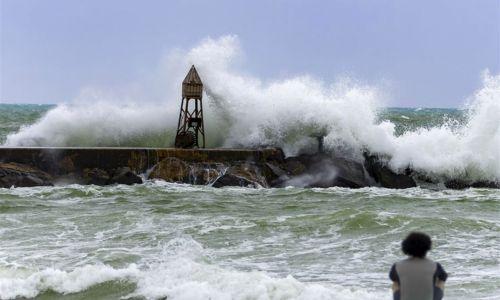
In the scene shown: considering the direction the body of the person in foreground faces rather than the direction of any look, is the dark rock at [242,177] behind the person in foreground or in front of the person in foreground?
in front

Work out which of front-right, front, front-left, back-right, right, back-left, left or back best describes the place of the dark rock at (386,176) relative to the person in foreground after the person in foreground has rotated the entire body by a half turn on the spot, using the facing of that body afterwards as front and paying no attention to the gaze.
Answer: back

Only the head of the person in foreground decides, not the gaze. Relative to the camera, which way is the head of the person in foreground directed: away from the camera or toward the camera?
away from the camera

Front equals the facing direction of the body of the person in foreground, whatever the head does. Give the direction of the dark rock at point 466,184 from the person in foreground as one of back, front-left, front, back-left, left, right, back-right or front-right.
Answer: front

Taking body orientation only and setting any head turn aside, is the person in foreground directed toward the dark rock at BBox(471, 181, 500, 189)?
yes

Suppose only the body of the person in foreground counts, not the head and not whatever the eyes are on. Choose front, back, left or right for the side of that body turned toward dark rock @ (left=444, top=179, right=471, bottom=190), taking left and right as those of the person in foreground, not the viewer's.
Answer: front

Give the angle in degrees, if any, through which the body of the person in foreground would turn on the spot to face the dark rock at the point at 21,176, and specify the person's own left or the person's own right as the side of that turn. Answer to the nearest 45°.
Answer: approximately 45° to the person's own left

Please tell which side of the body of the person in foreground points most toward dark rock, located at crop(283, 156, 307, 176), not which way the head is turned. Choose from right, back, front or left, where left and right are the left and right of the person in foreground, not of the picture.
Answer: front

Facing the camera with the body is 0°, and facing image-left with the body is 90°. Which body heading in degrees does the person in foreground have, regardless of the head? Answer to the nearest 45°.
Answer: approximately 180°

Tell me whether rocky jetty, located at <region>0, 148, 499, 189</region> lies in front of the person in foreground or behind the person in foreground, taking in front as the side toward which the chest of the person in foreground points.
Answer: in front
